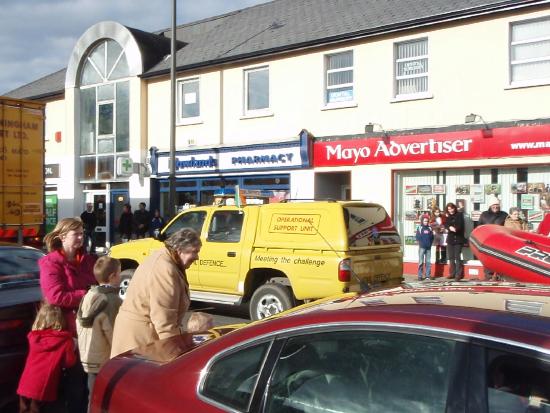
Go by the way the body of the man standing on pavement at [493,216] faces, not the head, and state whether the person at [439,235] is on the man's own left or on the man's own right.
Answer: on the man's own right

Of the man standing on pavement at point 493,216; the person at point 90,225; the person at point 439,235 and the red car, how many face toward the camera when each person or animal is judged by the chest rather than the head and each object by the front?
3

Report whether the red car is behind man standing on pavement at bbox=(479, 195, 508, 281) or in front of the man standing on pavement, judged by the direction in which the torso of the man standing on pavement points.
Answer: in front

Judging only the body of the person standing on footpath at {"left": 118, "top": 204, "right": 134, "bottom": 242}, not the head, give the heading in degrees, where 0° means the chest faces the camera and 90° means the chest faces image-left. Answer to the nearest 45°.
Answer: approximately 0°

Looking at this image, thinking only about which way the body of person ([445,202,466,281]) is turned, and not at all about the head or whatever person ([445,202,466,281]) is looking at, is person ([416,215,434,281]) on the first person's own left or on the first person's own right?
on the first person's own right

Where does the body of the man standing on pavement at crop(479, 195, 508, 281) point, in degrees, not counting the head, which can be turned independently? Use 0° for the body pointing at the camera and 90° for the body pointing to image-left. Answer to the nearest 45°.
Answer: approximately 0°

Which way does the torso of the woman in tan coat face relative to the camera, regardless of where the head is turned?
to the viewer's right

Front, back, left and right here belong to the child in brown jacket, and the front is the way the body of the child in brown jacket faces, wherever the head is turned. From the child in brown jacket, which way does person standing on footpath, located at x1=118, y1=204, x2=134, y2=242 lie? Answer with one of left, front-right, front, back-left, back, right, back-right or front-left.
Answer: front-left

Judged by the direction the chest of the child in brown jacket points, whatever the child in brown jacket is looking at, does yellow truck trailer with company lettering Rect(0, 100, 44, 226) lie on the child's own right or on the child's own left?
on the child's own left

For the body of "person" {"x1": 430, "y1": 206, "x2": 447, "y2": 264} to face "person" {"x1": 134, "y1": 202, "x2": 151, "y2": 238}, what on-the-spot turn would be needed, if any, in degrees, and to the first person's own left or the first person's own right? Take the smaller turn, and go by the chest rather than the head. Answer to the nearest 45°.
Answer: approximately 90° to the first person's own right

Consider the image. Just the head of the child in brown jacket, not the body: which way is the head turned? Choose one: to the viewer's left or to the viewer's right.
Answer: to the viewer's right

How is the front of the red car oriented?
to the viewer's right
